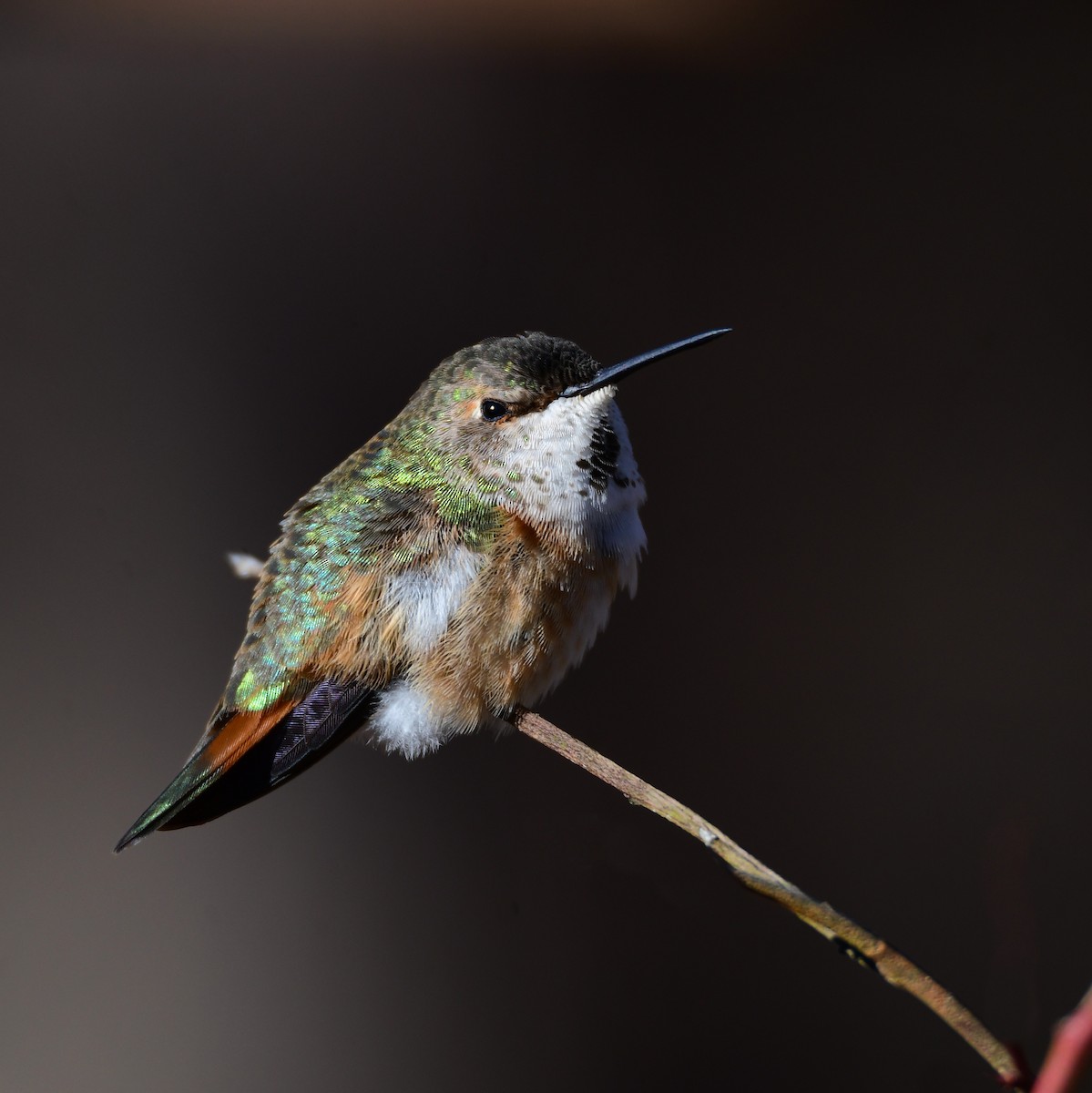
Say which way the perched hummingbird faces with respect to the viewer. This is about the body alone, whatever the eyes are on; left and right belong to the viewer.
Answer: facing to the right of the viewer
